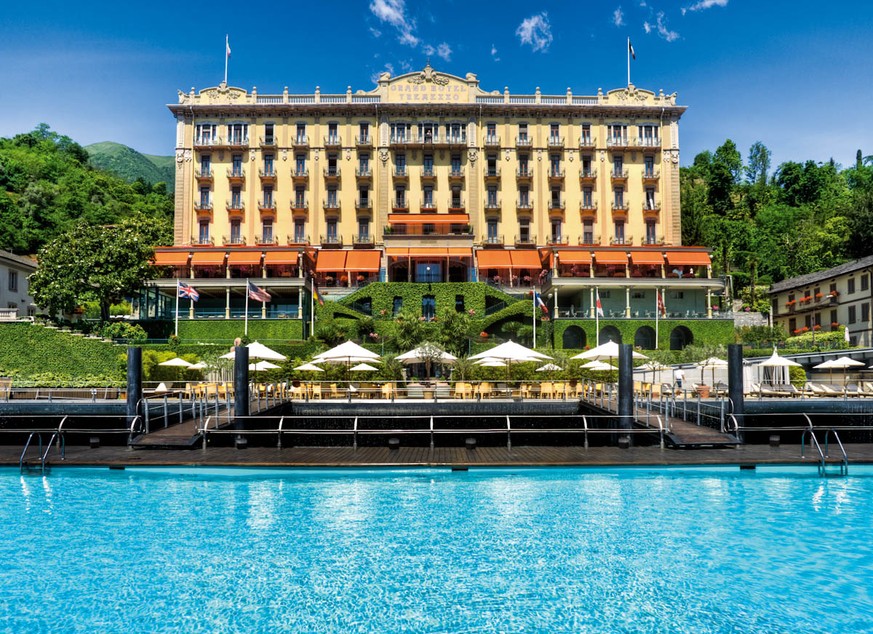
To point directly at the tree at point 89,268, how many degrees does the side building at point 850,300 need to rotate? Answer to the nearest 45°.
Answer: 0° — it already faces it

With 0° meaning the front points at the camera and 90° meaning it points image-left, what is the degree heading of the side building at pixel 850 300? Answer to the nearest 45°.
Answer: approximately 45°

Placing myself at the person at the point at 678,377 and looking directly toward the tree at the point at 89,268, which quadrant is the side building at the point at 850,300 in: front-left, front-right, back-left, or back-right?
back-right

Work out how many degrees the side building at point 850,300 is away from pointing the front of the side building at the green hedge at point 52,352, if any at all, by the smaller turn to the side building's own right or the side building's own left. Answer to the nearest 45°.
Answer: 0° — it already faces it
